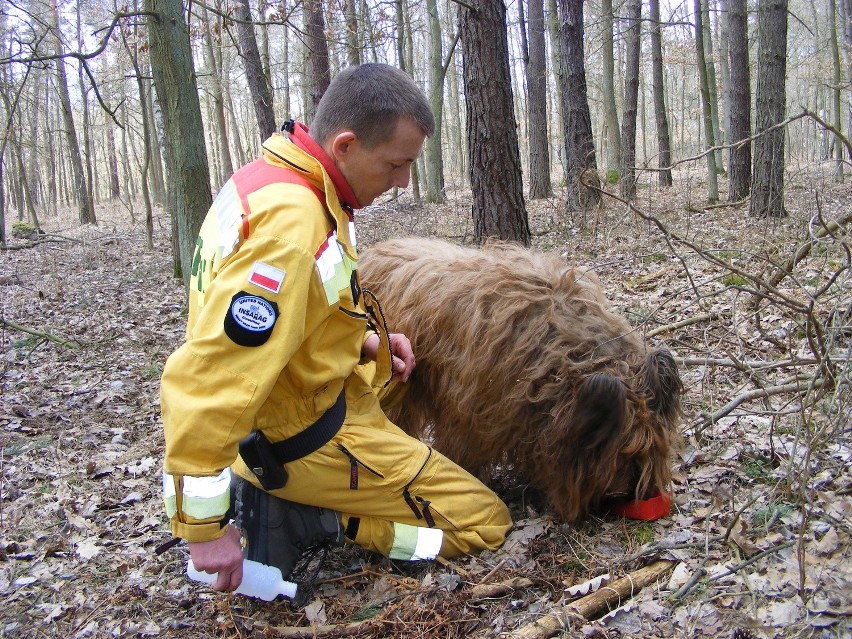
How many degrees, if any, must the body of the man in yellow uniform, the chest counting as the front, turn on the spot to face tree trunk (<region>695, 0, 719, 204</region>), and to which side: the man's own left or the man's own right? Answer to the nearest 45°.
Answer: approximately 45° to the man's own left

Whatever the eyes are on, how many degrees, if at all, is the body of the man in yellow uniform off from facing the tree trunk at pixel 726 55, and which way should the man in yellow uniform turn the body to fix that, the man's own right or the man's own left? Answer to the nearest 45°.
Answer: approximately 45° to the man's own left

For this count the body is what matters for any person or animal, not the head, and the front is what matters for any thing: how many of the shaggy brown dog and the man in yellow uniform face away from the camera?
0

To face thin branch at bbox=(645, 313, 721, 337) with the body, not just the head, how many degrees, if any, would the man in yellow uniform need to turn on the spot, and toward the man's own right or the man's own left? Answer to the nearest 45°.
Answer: approximately 45° to the man's own left

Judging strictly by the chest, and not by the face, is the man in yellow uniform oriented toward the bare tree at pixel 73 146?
no

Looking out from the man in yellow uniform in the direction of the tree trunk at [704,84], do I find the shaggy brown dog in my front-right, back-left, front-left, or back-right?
front-right

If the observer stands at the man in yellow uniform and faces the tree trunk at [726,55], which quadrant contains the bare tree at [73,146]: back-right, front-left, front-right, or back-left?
front-left

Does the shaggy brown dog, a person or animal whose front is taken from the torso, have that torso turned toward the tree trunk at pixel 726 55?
no

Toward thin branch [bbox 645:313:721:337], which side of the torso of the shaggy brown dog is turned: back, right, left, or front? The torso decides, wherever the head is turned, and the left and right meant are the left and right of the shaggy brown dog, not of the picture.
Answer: left

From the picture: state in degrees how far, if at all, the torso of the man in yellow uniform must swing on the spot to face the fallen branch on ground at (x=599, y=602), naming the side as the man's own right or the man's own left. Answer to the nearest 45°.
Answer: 0° — they already face it

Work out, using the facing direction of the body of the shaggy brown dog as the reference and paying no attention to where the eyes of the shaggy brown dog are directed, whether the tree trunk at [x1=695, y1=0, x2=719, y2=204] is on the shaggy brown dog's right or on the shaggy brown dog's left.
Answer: on the shaggy brown dog's left

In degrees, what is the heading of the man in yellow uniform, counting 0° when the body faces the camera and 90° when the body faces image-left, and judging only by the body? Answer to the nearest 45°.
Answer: approximately 270°
